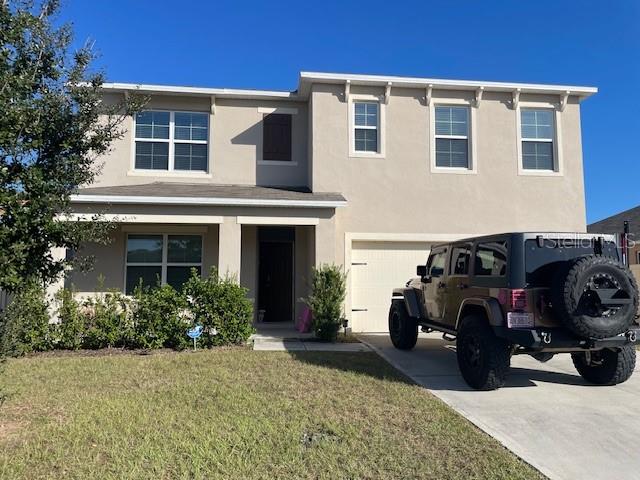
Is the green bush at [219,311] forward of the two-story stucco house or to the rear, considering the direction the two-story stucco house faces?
forward

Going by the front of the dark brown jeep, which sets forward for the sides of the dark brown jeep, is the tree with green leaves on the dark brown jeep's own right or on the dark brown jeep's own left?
on the dark brown jeep's own left

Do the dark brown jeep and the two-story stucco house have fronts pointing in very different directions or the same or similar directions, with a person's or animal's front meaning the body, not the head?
very different directions

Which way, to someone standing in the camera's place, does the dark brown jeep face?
facing away from the viewer and to the left of the viewer

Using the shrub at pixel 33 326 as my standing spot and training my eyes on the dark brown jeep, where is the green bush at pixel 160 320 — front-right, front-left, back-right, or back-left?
front-left

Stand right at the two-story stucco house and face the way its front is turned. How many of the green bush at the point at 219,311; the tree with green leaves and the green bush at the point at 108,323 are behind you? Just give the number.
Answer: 0

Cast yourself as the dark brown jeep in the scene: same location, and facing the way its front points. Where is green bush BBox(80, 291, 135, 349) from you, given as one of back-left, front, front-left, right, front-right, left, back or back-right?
front-left

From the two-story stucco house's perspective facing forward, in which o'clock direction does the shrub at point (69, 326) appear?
The shrub is roughly at 2 o'clock from the two-story stucco house.

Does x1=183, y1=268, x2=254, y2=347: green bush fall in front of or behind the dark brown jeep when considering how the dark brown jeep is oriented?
in front

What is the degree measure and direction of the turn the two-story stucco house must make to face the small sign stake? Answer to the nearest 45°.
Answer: approximately 45° to its right

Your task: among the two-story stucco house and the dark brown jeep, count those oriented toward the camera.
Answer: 1

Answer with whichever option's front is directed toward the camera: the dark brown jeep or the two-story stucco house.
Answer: the two-story stucco house

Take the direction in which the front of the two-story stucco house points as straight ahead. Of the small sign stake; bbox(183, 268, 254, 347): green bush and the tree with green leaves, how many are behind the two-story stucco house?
0

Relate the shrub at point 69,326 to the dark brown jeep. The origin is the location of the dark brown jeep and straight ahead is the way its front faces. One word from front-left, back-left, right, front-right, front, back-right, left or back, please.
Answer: front-left

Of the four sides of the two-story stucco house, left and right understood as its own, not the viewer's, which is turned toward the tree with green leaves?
right

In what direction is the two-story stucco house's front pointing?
toward the camera
